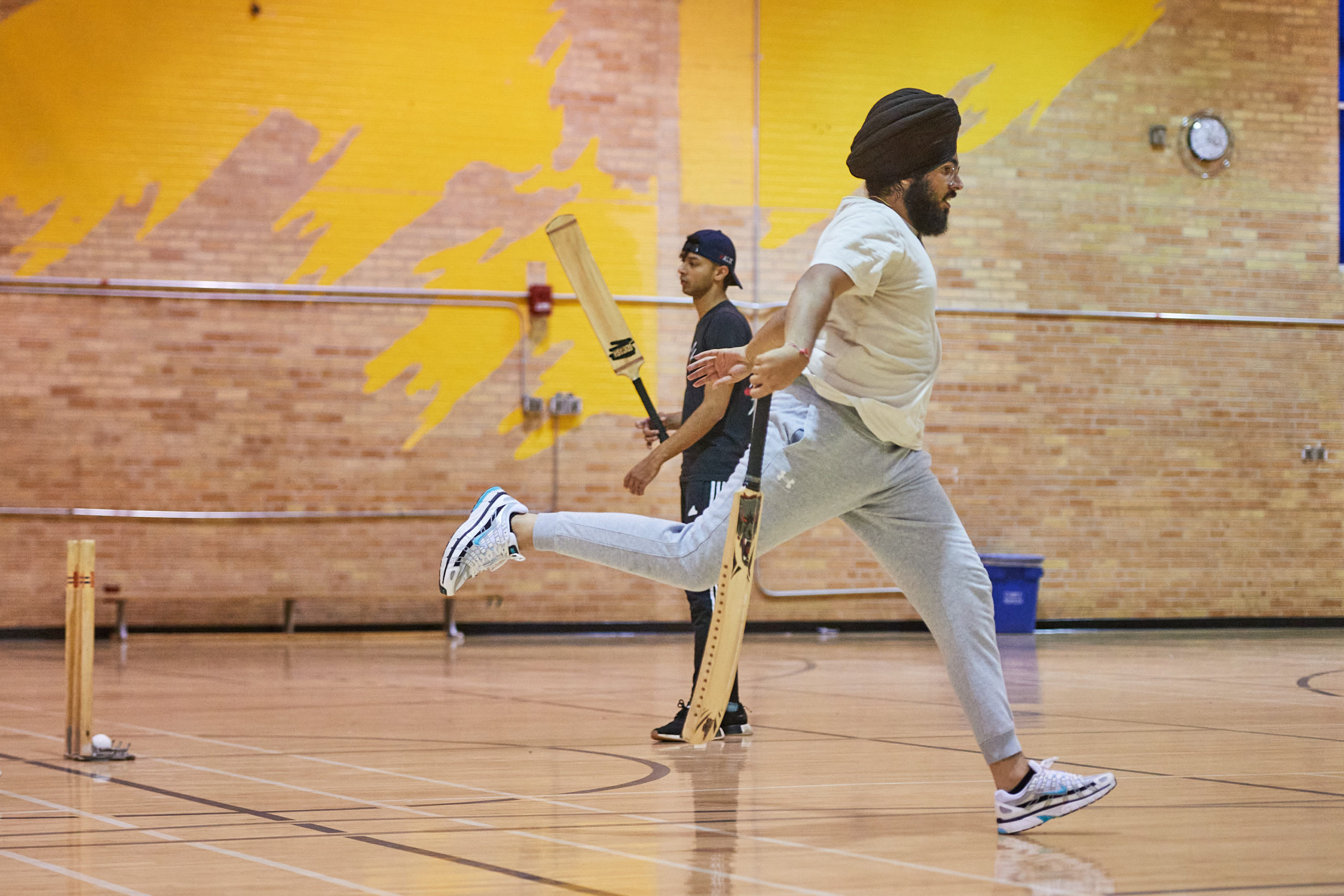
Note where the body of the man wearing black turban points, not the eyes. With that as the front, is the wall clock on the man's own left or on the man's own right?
on the man's own left

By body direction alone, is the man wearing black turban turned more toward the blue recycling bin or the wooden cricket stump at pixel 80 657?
the blue recycling bin

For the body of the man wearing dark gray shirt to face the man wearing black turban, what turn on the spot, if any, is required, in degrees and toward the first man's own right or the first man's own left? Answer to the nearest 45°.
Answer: approximately 90° to the first man's own left

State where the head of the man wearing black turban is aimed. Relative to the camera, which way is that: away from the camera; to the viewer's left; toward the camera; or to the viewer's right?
to the viewer's right

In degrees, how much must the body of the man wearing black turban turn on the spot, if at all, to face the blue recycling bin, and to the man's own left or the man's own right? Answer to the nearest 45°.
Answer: approximately 90° to the man's own left

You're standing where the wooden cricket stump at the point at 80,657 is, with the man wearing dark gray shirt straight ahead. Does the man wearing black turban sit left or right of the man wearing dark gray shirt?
right

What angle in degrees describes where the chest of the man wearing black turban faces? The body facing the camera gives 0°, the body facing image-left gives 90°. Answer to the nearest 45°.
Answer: approximately 270°

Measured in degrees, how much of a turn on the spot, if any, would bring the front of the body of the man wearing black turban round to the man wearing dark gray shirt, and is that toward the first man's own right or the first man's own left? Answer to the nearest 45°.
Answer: approximately 90° to the first man's own left

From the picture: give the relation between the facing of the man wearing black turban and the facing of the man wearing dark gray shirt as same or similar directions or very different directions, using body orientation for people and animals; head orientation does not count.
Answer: very different directions
